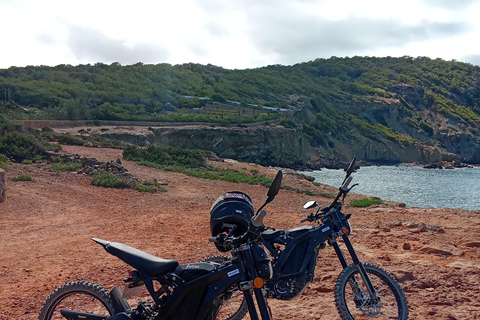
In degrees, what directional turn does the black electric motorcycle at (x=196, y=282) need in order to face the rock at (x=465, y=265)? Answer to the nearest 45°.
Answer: approximately 45° to its left

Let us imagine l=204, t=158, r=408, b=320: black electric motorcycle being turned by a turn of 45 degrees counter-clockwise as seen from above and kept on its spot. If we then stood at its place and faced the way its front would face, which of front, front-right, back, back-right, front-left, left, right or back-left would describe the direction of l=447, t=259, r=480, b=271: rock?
front

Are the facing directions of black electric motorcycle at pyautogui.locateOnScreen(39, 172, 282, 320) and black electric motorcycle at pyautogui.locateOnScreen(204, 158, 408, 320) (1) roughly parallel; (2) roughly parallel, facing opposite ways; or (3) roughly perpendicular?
roughly parallel

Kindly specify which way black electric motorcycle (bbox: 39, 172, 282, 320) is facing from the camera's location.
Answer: facing to the right of the viewer

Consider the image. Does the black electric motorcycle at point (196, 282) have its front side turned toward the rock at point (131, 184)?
no

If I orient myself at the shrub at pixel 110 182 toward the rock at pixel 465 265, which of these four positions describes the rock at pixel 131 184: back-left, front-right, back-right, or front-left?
front-left

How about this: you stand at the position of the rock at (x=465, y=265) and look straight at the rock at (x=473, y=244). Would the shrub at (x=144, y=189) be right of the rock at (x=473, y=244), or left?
left

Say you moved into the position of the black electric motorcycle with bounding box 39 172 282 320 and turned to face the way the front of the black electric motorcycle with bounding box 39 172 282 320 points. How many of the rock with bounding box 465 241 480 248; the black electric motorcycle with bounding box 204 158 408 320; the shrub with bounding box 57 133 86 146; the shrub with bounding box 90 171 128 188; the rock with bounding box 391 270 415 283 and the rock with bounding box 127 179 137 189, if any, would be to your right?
0

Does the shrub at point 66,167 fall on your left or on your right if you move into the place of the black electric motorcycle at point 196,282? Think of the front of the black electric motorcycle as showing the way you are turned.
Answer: on your left

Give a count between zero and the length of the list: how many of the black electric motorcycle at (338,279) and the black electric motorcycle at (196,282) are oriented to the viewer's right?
2

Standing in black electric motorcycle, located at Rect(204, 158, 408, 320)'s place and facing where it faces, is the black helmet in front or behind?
behind

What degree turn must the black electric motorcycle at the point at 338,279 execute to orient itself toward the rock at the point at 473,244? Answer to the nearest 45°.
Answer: approximately 45° to its left

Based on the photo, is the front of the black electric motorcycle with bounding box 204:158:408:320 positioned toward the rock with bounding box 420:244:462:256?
no

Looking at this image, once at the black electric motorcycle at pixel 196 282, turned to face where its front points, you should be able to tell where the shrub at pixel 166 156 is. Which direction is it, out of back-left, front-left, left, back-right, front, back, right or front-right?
left

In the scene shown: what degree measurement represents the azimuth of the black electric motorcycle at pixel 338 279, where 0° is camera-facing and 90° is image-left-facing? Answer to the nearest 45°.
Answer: approximately 270°

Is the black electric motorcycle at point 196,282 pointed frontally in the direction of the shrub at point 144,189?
no

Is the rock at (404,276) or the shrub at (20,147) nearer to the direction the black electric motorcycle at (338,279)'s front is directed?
the rock
